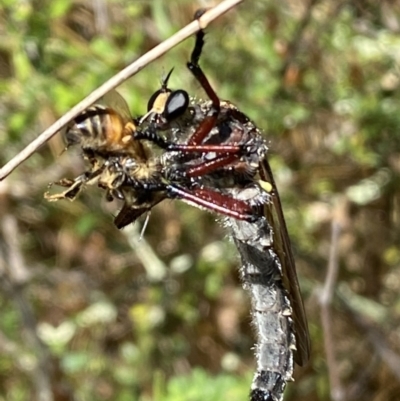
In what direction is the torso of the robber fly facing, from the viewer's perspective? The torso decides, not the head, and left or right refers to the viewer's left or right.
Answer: facing to the left of the viewer
